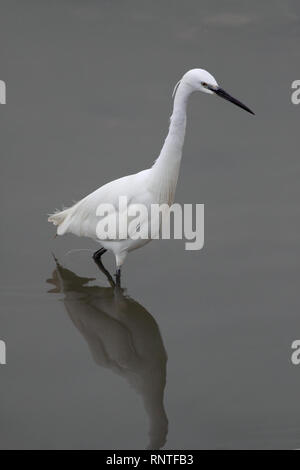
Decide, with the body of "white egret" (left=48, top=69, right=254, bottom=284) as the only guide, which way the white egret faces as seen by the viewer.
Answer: to the viewer's right
